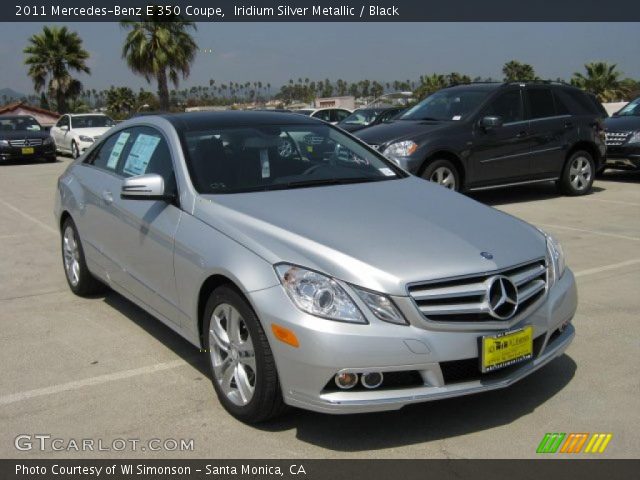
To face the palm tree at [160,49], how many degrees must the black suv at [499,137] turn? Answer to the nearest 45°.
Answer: approximately 90° to its right

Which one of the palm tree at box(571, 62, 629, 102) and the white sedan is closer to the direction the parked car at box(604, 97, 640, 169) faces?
the white sedan

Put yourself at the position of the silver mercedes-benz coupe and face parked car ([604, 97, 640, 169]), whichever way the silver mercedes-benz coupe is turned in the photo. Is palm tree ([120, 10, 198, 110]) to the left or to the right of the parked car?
left

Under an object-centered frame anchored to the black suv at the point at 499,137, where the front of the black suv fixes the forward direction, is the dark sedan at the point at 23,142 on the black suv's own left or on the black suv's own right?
on the black suv's own right

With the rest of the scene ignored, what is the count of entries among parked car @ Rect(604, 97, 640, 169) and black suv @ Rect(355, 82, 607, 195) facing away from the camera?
0

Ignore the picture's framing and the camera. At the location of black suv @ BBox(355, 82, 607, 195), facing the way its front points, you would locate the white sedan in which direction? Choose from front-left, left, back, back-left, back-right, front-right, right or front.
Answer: right

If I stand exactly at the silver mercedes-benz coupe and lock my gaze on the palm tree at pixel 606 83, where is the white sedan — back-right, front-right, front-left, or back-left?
front-left

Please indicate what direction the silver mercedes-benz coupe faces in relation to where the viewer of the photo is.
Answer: facing the viewer and to the right of the viewer

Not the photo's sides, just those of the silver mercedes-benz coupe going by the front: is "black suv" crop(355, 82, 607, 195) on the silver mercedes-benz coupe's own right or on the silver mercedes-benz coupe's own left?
on the silver mercedes-benz coupe's own left

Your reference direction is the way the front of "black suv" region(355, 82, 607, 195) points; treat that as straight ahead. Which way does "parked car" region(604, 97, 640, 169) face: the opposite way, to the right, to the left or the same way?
the same way

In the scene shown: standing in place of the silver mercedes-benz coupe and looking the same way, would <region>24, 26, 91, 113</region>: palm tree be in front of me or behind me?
behind

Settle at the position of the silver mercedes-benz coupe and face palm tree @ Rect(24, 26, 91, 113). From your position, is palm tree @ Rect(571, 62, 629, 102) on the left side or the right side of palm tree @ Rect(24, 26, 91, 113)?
right

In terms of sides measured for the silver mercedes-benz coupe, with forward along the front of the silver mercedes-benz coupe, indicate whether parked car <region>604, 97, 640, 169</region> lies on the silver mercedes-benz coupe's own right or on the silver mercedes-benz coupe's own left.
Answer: on the silver mercedes-benz coupe's own left

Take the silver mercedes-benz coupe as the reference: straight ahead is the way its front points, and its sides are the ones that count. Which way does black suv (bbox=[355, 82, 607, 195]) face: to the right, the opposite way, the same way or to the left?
to the right

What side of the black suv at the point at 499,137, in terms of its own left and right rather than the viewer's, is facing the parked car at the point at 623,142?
back

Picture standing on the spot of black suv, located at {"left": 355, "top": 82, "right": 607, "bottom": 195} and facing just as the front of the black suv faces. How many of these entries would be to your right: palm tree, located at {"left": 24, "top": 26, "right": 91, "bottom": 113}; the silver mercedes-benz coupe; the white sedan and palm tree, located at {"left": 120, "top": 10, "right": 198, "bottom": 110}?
3

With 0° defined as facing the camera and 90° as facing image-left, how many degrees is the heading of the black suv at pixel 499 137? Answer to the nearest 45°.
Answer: approximately 45°

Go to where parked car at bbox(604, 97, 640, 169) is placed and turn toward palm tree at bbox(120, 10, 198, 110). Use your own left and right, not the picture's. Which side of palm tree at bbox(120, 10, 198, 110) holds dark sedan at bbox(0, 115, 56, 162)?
left
